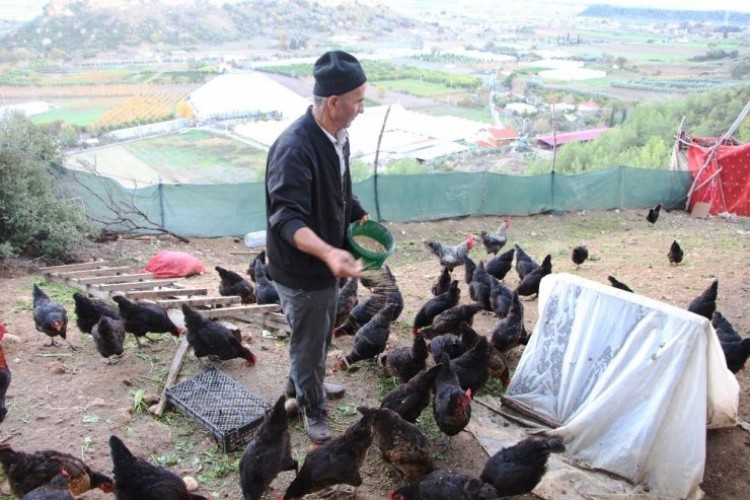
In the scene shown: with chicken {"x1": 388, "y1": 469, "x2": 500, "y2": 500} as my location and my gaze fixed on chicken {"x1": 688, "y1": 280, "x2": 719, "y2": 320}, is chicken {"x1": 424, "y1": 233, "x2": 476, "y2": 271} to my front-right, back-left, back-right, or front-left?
front-left

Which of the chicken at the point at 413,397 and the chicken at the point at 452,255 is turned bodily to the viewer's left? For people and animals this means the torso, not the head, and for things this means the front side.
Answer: the chicken at the point at 413,397

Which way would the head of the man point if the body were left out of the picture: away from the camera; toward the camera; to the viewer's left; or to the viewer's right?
to the viewer's right

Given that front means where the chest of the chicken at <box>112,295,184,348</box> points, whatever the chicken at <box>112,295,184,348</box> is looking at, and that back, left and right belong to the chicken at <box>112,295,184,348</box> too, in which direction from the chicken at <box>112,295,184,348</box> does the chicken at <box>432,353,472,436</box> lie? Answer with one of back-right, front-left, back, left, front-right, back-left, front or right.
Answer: front-right

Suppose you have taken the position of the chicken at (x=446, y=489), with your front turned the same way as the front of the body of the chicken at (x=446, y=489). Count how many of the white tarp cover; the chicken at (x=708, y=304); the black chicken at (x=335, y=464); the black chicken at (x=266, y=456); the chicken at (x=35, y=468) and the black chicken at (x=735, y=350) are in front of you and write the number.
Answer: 3

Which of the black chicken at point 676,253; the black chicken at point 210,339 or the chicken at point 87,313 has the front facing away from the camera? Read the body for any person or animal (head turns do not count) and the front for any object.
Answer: the black chicken at point 676,253

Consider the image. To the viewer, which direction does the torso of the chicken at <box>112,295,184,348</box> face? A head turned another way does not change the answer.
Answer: to the viewer's right

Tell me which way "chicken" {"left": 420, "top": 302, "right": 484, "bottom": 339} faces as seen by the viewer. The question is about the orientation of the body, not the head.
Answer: to the viewer's left

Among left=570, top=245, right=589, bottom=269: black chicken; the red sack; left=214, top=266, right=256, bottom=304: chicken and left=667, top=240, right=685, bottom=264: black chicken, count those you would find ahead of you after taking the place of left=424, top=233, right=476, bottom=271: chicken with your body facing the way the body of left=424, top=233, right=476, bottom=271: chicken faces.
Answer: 2

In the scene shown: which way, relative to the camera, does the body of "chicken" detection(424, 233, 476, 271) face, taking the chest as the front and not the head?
to the viewer's right

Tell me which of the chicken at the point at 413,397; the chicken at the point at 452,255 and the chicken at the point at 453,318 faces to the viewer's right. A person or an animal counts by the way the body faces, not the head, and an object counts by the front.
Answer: the chicken at the point at 452,255

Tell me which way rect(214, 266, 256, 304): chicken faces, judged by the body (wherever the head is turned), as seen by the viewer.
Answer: to the viewer's right
